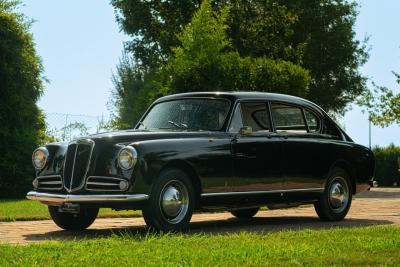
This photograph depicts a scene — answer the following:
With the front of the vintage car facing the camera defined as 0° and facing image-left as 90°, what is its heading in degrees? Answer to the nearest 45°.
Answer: approximately 45°

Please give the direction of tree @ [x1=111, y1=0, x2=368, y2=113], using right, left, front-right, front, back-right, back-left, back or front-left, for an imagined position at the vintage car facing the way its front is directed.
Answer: back-right

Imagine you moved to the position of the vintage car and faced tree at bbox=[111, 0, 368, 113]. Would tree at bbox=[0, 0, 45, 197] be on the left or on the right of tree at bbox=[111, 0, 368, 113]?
left

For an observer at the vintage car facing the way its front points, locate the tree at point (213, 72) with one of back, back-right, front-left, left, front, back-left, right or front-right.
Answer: back-right

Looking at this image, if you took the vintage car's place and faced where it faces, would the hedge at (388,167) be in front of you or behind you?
behind

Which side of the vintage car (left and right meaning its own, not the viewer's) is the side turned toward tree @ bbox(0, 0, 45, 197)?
right
